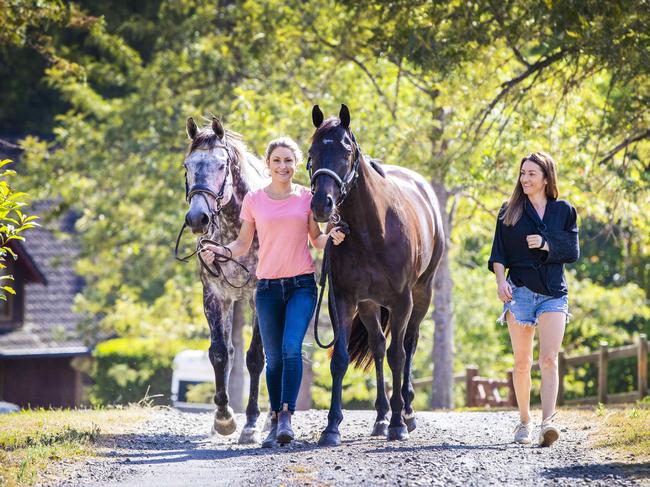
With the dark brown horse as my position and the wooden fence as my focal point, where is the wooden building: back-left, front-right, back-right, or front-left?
front-left

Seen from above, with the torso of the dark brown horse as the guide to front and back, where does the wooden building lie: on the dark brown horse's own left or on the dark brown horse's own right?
on the dark brown horse's own right

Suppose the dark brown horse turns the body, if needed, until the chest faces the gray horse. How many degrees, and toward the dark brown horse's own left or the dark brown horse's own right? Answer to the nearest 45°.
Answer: approximately 90° to the dark brown horse's own right

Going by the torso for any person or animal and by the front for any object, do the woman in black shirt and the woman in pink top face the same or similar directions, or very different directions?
same or similar directions

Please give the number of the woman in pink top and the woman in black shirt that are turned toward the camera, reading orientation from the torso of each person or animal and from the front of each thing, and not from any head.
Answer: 2

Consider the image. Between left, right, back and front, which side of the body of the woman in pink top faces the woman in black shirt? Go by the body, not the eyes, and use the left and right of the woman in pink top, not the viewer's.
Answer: left

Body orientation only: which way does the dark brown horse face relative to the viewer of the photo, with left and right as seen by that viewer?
facing the viewer and to the left of the viewer

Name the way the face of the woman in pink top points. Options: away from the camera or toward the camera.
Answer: toward the camera

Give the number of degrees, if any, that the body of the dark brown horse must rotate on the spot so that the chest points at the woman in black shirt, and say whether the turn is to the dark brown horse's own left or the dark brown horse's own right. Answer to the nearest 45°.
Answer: approximately 135° to the dark brown horse's own left

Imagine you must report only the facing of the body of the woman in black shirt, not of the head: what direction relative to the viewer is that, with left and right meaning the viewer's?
facing the viewer

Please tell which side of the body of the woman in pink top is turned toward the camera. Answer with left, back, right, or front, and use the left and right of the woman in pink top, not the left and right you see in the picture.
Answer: front

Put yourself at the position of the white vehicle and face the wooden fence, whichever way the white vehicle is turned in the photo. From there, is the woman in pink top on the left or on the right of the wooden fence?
right

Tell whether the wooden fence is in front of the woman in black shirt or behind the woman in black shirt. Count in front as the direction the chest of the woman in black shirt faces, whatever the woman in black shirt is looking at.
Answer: behind

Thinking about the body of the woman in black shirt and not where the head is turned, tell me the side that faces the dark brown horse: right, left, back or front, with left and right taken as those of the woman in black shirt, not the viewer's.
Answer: right
